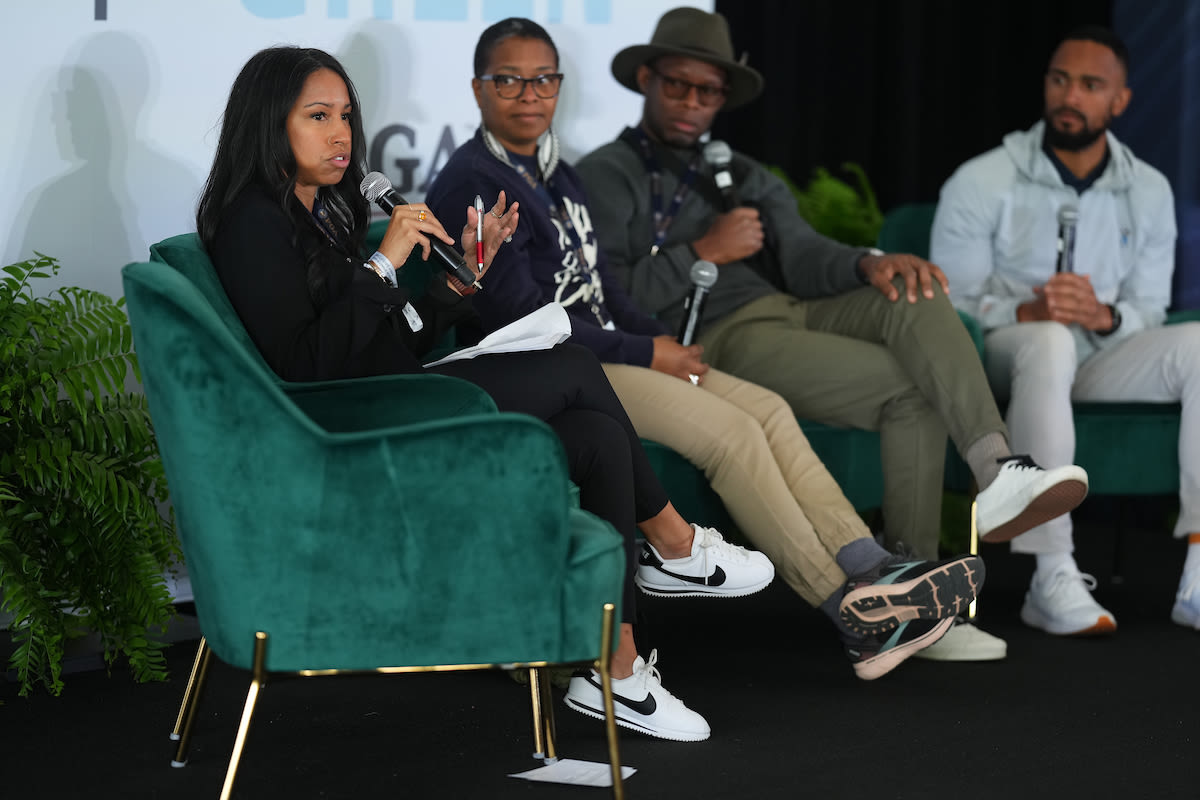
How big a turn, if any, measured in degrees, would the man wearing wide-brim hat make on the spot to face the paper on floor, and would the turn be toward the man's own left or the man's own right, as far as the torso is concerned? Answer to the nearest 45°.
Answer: approximately 45° to the man's own right

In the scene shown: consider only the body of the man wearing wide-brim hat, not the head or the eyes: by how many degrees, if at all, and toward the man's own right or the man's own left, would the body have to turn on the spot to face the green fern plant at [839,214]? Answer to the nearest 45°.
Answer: approximately 135° to the man's own left

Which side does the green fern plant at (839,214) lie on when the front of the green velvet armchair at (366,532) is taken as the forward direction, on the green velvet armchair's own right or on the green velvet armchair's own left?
on the green velvet armchair's own left

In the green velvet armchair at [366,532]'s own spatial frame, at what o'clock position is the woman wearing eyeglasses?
The woman wearing eyeglasses is roughly at 10 o'clock from the green velvet armchair.

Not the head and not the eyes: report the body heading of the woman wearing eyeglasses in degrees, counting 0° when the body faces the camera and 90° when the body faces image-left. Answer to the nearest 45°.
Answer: approximately 315°

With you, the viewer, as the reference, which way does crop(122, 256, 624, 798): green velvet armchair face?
facing to the right of the viewer

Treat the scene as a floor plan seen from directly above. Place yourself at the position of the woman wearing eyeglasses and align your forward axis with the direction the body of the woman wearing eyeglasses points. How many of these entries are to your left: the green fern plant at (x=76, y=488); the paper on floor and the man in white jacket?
1

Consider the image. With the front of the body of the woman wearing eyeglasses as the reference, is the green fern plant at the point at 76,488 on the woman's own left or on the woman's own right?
on the woman's own right
